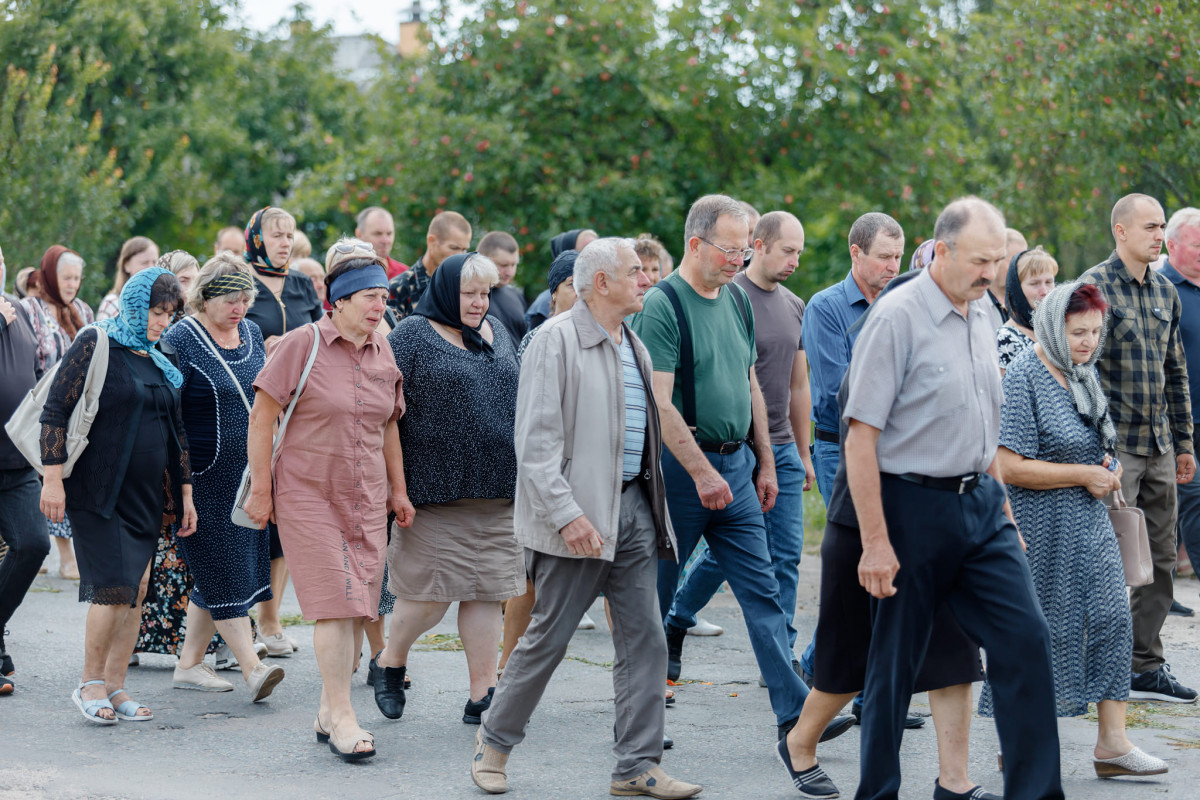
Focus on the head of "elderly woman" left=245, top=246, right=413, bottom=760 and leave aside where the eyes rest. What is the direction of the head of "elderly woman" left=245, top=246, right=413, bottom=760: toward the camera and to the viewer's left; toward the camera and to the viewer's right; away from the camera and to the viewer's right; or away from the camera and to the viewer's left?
toward the camera and to the viewer's right

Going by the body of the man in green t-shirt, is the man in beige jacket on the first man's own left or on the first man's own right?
on the first man's own right

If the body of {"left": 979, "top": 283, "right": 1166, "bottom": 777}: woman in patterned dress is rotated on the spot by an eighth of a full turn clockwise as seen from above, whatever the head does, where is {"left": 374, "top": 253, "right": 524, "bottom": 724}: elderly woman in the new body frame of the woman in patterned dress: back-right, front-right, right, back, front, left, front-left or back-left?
right

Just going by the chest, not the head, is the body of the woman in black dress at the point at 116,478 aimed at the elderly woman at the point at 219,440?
no

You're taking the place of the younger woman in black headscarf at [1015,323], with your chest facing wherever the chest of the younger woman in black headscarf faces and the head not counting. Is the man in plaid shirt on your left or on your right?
on your left

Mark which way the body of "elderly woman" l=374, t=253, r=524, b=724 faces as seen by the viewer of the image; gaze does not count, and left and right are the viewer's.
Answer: facing the viewer and to the right of the viewer

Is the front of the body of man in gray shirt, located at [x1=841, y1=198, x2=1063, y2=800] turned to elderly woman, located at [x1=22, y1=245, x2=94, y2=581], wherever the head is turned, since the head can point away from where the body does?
no

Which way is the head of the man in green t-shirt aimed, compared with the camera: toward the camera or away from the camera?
toward the camera

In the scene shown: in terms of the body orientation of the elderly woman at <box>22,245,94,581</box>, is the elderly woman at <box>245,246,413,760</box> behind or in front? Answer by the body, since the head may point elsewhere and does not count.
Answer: in front

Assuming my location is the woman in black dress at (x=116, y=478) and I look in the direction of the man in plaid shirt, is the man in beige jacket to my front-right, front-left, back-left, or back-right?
front-right

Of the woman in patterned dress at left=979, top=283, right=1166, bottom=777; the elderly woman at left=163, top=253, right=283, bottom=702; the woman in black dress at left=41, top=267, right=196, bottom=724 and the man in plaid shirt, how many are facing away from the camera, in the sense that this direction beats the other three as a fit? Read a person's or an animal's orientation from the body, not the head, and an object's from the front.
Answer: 0

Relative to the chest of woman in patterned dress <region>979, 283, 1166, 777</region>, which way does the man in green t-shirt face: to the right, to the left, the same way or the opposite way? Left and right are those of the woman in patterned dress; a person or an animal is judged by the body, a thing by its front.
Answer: the same way

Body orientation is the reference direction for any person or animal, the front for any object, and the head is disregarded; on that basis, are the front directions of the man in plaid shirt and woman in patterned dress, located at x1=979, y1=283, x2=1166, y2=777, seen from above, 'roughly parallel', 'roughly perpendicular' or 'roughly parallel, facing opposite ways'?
roughly parallel

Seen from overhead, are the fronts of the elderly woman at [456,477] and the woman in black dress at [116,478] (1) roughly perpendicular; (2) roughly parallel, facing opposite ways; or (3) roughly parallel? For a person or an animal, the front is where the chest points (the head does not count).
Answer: roughly parallel

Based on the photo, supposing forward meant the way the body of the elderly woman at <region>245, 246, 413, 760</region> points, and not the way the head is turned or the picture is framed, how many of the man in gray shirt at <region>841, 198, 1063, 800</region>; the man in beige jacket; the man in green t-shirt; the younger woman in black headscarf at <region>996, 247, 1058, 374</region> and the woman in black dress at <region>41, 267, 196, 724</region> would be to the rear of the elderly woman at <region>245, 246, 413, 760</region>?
1

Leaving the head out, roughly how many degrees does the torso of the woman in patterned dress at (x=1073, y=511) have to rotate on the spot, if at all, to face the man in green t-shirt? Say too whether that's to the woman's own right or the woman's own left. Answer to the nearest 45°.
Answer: approximately 135° to the woman's own right
